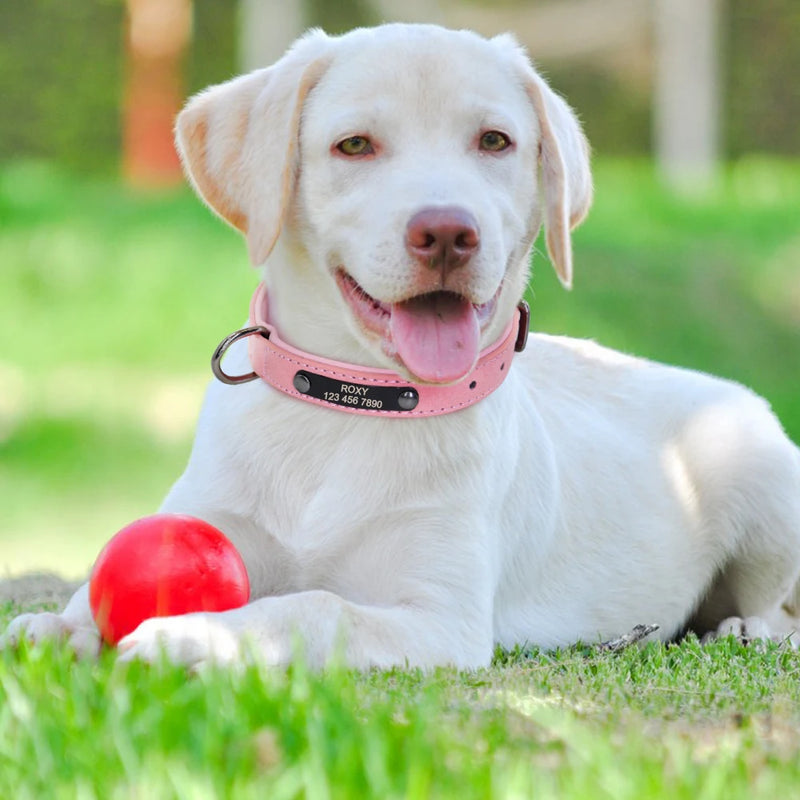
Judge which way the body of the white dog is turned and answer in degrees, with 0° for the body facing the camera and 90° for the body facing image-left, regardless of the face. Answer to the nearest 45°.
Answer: approximately 45°

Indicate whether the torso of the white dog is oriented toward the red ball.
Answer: yes
